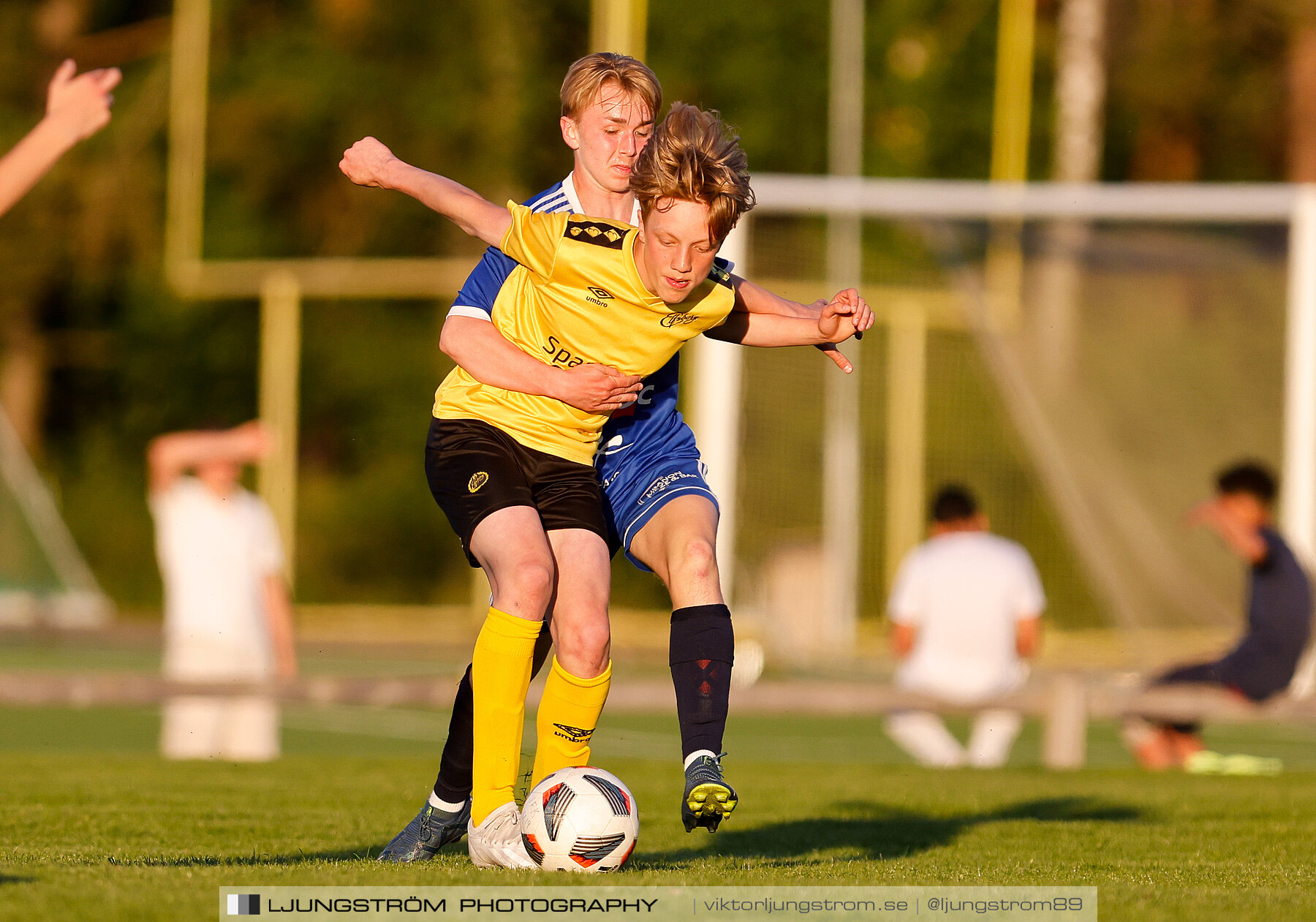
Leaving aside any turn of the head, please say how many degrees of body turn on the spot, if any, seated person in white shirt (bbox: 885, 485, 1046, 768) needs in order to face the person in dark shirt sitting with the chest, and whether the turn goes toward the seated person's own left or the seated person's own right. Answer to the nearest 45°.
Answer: approximately 90° to the seated person's own right

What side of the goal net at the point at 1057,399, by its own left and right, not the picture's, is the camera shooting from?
front

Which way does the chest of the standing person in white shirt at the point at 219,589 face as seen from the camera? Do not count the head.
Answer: toward the camera

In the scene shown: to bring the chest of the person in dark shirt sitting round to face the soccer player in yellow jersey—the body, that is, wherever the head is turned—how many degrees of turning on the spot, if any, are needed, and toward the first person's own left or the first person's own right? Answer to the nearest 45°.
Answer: approximately 90° to the first person's own left

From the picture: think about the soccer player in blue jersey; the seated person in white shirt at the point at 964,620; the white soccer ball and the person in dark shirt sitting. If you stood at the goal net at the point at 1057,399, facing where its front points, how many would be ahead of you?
4

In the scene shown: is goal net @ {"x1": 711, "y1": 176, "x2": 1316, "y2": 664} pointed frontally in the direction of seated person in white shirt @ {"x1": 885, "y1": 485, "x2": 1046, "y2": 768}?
yes

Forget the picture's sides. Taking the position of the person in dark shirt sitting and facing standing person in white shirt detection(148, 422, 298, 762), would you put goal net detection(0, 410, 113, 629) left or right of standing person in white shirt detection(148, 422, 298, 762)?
right

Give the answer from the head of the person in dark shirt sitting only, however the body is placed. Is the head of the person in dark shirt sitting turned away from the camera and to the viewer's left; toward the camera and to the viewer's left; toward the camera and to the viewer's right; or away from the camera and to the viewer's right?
toward the camera and to the viewer's left

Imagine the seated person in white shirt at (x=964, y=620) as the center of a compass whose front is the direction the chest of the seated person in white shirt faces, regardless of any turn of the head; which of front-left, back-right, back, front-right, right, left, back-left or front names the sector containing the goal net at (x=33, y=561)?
front-left

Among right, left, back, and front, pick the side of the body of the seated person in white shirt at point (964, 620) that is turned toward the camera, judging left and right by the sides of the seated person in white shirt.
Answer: back

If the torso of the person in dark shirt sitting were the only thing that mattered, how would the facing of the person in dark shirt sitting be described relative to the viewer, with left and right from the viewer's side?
facing to the left of the viewer

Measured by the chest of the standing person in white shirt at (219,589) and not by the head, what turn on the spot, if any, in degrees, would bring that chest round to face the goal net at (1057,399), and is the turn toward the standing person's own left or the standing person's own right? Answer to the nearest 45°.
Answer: approximately 135° to the standing person's own left

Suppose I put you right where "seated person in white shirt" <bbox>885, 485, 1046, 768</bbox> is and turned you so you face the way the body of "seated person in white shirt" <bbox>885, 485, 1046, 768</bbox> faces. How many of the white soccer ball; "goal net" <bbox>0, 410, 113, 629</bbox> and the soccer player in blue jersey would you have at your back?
2
